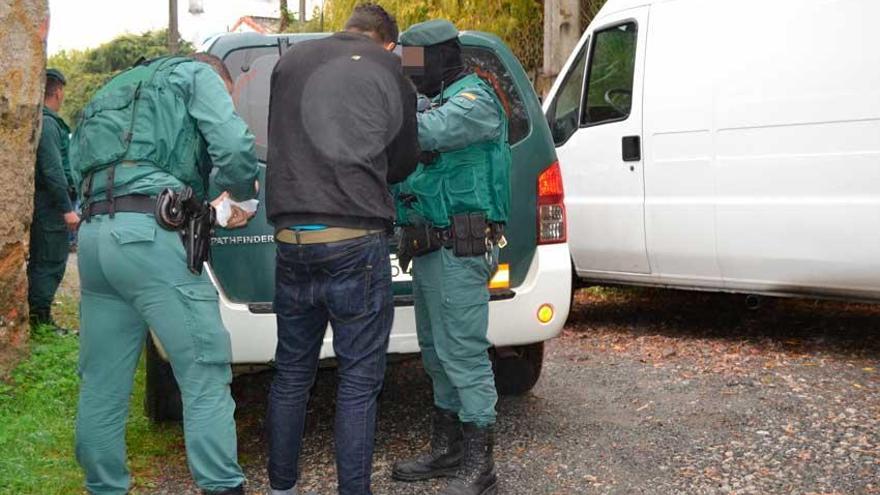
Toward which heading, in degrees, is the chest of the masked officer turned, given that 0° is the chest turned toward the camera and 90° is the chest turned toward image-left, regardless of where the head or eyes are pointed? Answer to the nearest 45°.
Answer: approximately 90°

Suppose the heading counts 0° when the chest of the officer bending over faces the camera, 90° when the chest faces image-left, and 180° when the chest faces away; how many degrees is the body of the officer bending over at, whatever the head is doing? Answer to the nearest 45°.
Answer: approximately 225°

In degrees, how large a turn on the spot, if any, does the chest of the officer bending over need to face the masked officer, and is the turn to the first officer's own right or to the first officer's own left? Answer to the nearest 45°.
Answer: approximately 45° to the first officer's own right

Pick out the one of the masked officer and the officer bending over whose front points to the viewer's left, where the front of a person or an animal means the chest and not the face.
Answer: the masked officer

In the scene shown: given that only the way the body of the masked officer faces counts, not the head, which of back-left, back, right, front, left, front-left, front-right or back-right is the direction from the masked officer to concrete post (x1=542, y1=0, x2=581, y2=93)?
right

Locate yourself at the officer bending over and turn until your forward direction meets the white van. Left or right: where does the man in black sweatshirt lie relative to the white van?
right

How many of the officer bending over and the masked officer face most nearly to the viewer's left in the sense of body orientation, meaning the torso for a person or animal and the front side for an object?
1

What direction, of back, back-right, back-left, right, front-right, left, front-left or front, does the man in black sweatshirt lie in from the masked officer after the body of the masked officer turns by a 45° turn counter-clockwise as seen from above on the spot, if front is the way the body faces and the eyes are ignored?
front

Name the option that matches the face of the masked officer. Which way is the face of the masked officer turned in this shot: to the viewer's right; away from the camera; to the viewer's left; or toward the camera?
to the viewer's left

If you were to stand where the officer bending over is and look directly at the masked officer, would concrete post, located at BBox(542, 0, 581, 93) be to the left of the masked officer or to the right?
left
